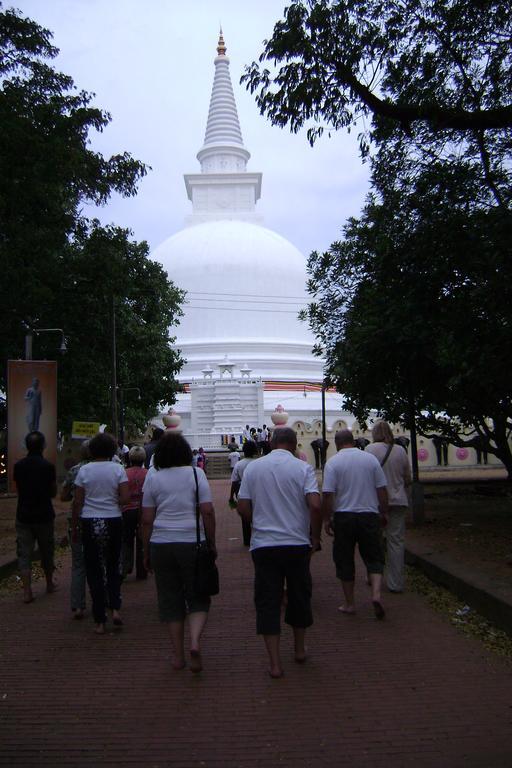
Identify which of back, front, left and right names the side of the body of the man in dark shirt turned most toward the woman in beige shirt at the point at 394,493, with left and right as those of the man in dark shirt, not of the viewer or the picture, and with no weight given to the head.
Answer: right

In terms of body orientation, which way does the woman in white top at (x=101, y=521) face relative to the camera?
away from the camera

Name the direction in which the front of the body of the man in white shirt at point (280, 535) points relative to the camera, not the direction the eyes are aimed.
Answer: away from the camera

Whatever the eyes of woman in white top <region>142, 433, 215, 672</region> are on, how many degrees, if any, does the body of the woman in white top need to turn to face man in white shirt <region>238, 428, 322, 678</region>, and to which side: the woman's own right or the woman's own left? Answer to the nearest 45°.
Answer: approximately 90° to the woman's own right

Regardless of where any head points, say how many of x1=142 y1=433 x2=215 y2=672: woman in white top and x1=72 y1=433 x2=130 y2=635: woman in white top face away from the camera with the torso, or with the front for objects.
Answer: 2

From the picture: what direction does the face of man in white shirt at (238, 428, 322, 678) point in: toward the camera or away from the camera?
away from the camera

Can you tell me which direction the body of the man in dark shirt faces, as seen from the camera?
away from the camera

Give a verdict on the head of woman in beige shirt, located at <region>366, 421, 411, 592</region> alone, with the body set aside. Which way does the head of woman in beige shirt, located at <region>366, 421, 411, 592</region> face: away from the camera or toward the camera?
away from the camera

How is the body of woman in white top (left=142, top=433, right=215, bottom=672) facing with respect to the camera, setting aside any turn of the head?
away from the camera

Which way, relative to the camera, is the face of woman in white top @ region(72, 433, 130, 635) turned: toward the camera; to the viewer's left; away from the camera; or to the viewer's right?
away from the camera

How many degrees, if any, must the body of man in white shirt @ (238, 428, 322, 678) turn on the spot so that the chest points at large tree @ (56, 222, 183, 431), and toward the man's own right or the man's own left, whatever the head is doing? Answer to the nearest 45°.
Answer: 0° — they already face it

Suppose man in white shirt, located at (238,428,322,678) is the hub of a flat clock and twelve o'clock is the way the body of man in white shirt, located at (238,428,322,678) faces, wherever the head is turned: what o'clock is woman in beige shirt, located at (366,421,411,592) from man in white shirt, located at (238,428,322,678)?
woman in beige shirt, located at (366,421,411,592) is roughly at 1 o'clock from man in white shirt, located at (238,428,322,678).

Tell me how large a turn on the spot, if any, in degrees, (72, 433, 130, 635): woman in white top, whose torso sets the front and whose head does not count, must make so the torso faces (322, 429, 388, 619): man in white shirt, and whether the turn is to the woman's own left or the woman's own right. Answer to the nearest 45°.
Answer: approximately 90° to the woman's own right
